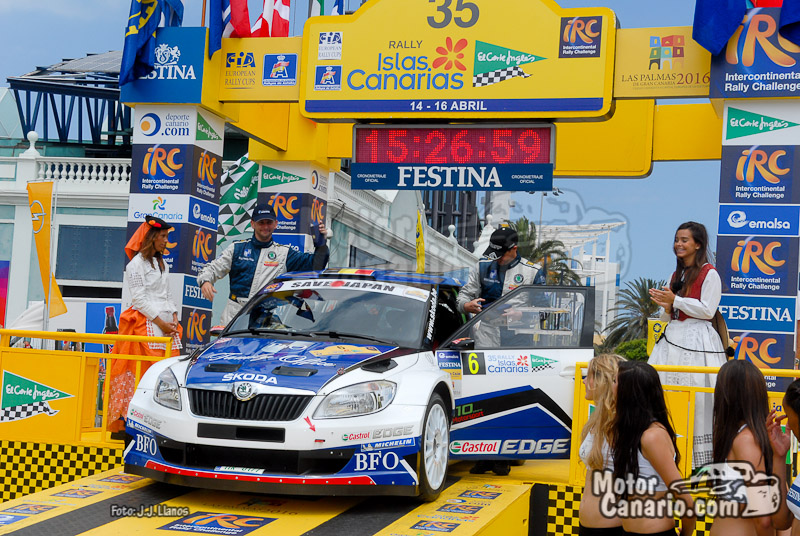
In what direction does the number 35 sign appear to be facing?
toward the camera

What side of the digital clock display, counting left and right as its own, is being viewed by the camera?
front

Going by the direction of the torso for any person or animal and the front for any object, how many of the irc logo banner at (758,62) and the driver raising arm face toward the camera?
2

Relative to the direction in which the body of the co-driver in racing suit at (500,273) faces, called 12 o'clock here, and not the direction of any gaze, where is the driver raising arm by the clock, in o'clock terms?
The driver raising arm is roughly at 2 o'clock from the co-driver in racing suit.

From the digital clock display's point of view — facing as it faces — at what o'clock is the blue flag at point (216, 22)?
The blue flag is roughly at 3 o'clock from the digital clock display.

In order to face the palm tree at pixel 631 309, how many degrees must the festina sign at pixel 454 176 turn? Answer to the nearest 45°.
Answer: approximately 135° to its left

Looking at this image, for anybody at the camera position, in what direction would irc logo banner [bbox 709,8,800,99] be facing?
facing the viewer

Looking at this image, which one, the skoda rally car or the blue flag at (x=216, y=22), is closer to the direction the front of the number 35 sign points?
the skoda rally car

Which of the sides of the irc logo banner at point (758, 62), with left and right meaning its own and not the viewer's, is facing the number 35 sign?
right

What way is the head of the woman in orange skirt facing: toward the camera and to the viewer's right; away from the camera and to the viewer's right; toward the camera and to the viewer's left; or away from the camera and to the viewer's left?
toward the camera and to the viewer's right

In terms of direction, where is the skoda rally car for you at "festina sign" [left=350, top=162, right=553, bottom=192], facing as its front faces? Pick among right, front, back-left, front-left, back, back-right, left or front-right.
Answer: front

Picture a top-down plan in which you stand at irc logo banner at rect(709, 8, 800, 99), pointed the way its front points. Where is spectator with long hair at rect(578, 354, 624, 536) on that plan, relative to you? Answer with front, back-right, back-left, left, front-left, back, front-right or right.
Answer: front

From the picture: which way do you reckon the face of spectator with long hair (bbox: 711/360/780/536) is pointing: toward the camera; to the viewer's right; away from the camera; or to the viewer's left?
away from the camera

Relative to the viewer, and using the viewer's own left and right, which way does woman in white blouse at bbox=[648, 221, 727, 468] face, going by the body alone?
facing the viewer and to the left of the viewer
